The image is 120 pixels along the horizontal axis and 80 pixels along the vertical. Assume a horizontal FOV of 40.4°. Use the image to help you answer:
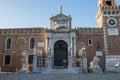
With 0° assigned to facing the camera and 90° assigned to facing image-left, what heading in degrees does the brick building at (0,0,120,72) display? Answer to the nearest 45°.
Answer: approximately 0°
